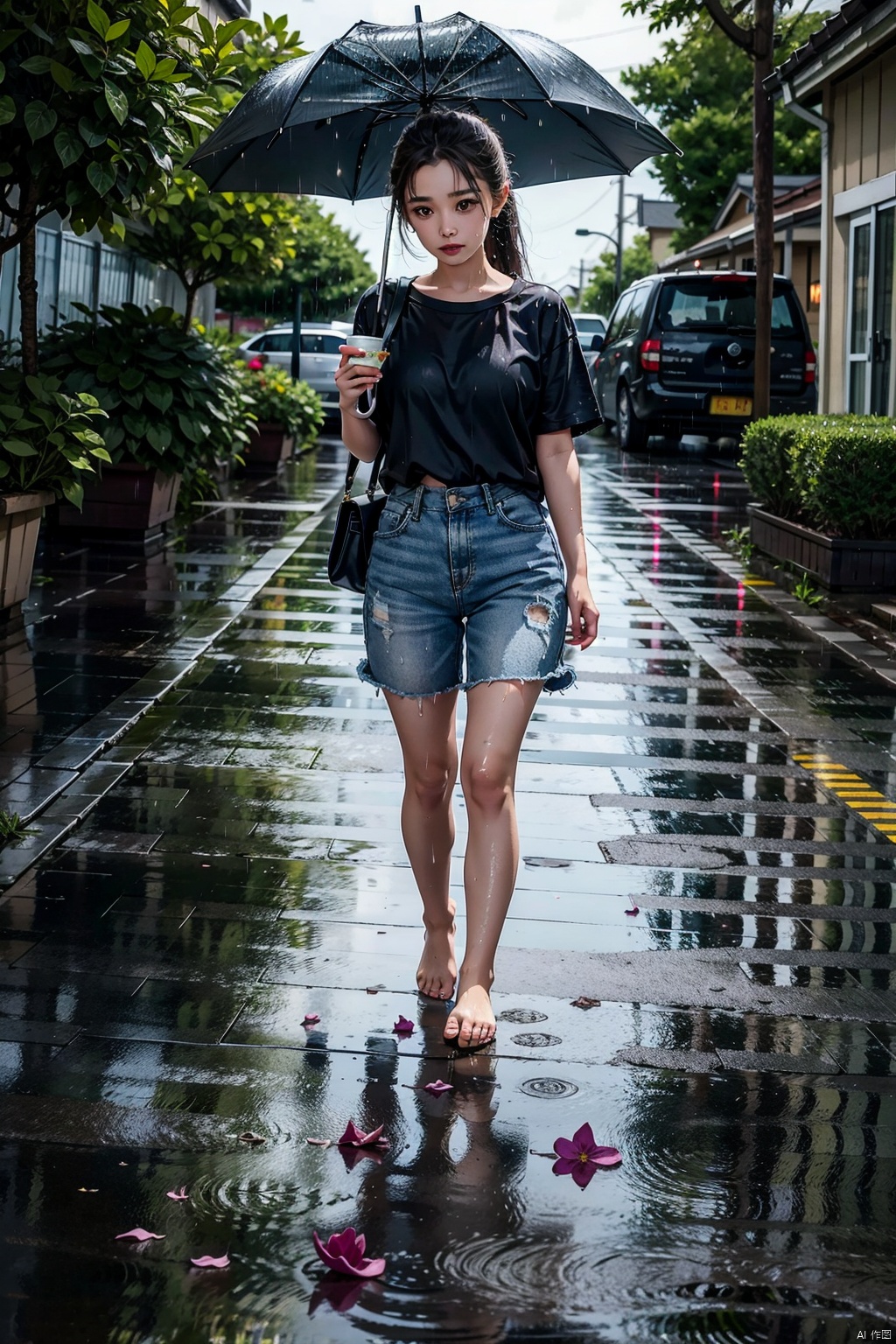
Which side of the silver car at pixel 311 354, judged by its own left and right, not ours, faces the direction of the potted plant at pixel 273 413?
left

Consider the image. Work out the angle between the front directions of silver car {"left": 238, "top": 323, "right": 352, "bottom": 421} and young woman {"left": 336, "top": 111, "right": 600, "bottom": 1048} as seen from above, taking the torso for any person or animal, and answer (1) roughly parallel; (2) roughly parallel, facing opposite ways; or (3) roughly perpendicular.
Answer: roughly perpendicular

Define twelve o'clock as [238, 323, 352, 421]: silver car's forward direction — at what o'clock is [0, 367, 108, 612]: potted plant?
The potted plant is roughly at 9 o'clock from the silver car.

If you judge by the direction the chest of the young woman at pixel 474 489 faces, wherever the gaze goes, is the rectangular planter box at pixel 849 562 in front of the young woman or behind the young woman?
behind

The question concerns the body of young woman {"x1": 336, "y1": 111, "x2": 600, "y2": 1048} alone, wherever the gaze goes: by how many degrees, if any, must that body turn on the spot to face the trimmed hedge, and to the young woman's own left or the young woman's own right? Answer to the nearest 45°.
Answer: approximately 180°

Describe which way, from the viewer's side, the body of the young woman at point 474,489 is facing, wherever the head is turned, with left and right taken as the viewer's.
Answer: facing the viewer

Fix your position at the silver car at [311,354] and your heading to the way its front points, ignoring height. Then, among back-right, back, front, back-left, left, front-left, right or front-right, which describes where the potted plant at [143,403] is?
left

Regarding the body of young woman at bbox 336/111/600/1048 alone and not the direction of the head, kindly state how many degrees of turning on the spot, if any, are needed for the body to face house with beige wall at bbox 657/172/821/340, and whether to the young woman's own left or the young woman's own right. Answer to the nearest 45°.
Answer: approximately 180°

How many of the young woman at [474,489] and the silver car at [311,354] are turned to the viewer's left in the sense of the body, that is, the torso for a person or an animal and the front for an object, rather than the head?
1

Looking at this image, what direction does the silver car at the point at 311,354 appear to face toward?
to the viewer's left

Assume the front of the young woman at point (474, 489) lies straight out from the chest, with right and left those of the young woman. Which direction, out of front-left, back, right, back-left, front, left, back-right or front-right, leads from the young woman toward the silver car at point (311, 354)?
back
